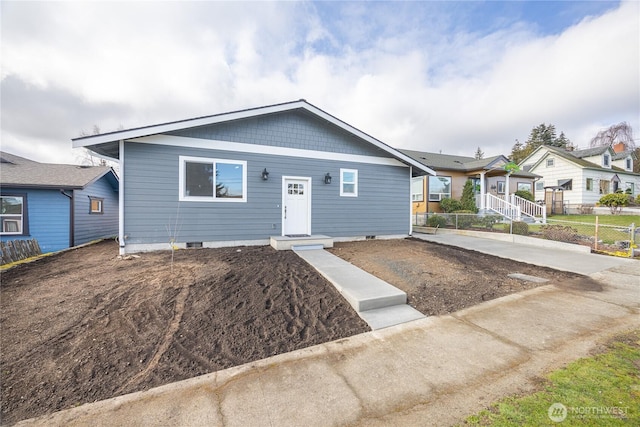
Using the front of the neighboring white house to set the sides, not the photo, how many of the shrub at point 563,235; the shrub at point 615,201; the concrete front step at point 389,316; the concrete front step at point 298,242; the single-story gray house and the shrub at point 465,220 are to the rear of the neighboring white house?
0

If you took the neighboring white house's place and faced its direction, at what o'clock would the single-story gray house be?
The single-story gray house is roughly at 2 o'clock from the neighboring white house.

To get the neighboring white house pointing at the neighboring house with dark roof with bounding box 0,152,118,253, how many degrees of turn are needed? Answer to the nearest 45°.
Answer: approximately 90° to its right

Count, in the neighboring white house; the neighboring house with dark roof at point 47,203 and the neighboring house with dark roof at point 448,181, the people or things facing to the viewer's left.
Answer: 0

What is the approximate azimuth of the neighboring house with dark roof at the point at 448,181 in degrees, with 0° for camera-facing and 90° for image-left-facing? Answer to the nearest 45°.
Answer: approximately 315°

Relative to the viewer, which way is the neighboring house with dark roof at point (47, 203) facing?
toward the camera

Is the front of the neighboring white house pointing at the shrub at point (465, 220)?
no

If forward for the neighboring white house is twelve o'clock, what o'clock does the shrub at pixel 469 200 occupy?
The shrub is roughly at 2 o'clock from the neighboring white house.

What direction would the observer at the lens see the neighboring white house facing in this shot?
facing the viewer and to the right of the viewer

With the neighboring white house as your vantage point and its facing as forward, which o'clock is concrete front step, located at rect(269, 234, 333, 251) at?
The concrete front step is roughly at 2 o'clock from the neighboring white house.

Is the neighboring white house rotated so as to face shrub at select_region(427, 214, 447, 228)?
no

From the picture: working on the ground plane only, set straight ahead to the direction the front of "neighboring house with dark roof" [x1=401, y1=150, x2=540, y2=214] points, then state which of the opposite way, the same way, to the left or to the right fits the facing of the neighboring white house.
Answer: the same way

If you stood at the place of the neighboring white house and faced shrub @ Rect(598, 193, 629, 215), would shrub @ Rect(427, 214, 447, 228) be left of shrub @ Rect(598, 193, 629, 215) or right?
right

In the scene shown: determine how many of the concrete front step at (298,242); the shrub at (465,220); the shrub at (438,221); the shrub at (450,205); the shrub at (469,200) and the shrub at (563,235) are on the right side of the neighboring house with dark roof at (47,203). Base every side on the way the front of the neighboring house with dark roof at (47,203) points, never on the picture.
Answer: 0

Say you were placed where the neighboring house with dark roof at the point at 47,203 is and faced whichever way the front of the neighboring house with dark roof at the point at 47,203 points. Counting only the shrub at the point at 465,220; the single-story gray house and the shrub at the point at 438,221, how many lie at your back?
0

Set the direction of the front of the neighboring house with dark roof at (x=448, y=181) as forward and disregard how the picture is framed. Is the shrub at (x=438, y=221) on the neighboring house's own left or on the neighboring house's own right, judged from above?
on the neighboring house's own right

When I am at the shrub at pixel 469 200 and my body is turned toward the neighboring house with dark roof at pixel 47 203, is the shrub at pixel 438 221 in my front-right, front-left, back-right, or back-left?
front-left

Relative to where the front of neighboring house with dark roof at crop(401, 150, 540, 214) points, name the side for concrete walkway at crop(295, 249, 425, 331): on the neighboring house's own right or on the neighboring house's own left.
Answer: on the neighboring house's own right

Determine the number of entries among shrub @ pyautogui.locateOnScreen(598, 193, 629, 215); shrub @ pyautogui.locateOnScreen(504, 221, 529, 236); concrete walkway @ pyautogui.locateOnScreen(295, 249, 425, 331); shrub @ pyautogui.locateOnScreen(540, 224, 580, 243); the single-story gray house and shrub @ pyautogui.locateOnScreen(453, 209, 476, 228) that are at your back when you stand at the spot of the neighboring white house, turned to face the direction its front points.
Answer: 0
